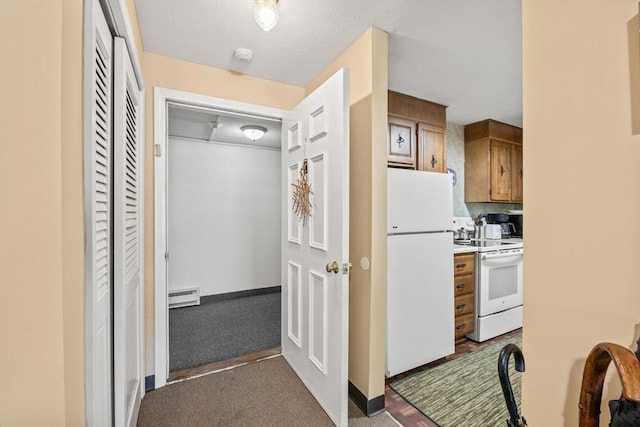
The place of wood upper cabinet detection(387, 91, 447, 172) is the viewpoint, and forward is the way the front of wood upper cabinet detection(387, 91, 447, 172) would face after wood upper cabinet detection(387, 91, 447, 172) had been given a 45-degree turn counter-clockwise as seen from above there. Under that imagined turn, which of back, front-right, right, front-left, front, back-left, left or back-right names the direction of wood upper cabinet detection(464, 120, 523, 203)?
front-left

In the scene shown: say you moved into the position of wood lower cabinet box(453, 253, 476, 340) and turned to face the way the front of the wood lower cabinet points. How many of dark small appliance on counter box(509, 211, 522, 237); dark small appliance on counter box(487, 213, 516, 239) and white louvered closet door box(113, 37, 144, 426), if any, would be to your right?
1

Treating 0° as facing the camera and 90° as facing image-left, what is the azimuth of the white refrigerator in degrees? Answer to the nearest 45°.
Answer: approximately 315°

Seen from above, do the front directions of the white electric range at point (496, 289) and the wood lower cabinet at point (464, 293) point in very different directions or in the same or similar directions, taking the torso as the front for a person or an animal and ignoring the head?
same or similar directions

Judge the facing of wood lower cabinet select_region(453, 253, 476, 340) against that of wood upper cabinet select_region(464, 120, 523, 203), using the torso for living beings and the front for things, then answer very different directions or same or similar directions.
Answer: same or similar directions

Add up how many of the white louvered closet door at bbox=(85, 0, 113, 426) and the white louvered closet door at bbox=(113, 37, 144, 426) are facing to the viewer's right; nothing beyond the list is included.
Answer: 2

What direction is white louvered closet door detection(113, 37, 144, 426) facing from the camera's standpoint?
to the viewer's right

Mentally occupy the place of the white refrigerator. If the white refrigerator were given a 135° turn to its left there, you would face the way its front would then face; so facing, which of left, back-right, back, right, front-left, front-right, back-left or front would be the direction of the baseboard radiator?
left

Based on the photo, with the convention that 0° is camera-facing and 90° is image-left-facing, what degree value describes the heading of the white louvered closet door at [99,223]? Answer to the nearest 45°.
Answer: approximately 270°

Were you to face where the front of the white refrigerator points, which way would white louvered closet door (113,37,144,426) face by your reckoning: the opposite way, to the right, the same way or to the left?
to the left

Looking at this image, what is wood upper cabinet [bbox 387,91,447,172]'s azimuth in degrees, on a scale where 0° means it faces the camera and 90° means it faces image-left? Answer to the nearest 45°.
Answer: approximately 315°

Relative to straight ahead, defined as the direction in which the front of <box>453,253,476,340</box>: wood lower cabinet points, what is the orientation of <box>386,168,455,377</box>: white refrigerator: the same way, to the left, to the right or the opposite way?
the same way

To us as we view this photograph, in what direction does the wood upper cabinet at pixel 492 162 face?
facing the viewer and to the right of the viewer

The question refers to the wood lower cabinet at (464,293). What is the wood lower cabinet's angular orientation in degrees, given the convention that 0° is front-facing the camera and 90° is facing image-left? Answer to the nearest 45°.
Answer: approximately 315°
